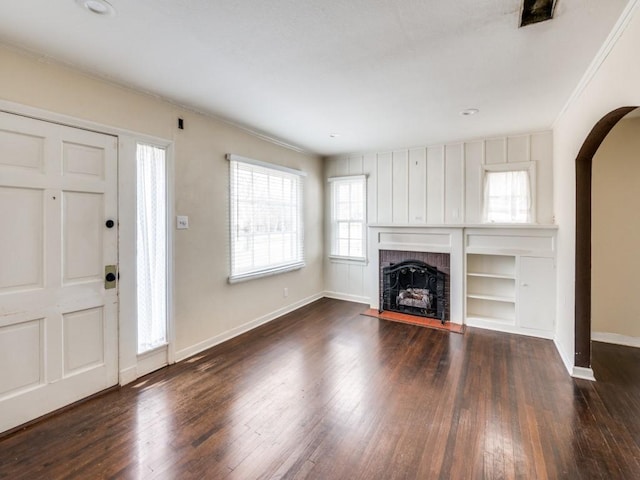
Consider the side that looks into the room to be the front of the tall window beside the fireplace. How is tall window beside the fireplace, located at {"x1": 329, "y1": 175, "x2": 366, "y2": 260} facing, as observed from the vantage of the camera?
facing the viewer and to the left of the viewer

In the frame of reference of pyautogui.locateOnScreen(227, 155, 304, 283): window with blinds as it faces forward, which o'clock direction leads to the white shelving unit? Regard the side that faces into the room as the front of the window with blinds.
The white shelving unit is roughly at 11 o'clock from the window with blinds.

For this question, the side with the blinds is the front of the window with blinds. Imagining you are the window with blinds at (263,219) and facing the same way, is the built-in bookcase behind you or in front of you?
in front

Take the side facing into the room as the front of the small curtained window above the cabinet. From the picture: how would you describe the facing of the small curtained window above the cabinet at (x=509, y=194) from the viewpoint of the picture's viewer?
facing the viewer

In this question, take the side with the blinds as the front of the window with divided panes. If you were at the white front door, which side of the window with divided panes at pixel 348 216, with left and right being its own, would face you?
front

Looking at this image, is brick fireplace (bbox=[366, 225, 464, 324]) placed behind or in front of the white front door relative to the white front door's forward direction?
in front

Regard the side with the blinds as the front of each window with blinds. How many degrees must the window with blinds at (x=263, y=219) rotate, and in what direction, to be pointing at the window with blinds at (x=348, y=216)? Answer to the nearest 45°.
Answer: approximately 90° to its left

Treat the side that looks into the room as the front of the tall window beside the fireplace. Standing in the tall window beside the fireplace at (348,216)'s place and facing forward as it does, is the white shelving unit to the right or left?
on its left

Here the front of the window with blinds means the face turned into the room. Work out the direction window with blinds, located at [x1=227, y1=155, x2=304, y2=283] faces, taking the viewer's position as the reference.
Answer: facing the viewer and to the right of the viewer

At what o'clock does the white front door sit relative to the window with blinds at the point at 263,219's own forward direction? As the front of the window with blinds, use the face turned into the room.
The white front door is roughly at 3 o'clock from the window with blinds.

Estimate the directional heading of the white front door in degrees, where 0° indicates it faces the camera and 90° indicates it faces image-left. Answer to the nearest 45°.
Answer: approximately 315°

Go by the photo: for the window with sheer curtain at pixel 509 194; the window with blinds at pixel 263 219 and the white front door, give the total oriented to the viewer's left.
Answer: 0

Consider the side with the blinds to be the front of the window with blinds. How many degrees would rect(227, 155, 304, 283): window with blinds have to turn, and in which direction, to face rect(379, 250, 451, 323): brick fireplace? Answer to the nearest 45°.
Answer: approximately 45° to its left

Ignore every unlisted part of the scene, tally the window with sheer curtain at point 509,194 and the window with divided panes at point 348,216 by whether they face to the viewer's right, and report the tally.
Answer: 0
